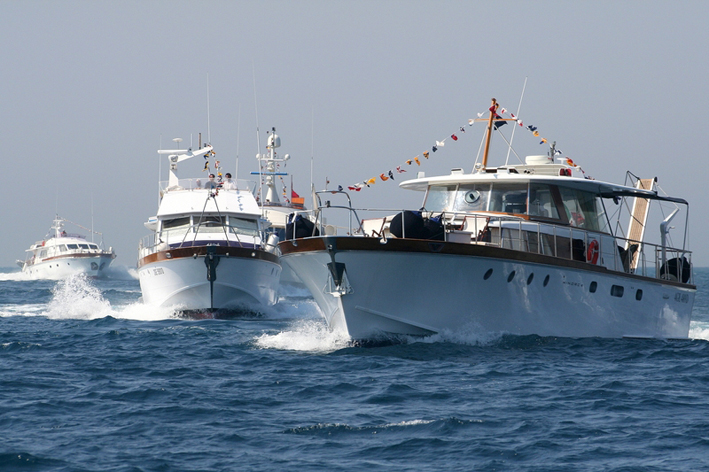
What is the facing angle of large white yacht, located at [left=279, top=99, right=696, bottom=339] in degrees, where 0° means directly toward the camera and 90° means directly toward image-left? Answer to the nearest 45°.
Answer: approximately 45°

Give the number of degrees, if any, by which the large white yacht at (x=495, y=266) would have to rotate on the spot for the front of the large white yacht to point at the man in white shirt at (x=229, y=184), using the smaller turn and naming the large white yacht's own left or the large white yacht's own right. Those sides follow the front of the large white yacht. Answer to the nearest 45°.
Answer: approximately 90° to the large white yacht's own right
